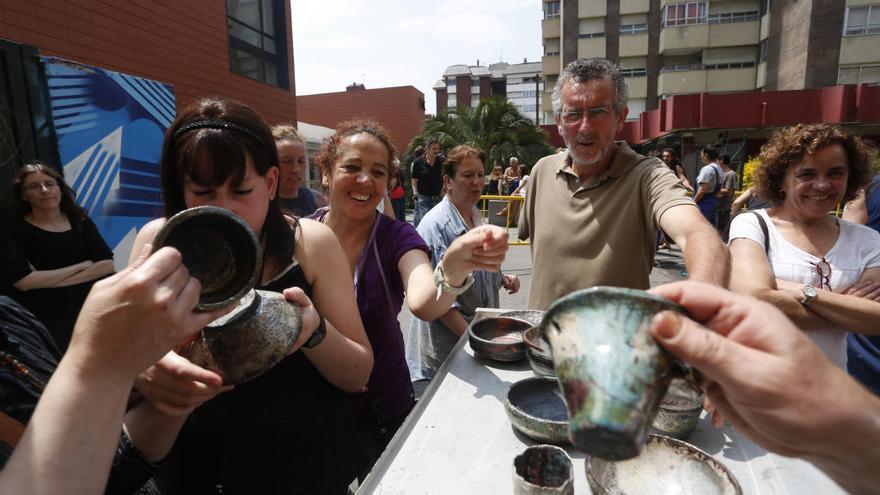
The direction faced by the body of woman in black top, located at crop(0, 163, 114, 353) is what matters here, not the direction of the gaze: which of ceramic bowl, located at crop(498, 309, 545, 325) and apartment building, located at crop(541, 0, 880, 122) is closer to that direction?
the ceramic bowl

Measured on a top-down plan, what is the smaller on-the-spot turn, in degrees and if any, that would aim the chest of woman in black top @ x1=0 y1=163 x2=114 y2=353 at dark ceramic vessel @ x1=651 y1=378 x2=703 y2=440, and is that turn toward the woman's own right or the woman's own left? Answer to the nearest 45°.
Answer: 0° — they already face it

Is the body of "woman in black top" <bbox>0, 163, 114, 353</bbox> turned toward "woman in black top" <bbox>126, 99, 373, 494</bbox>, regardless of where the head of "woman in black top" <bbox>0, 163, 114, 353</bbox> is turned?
yes

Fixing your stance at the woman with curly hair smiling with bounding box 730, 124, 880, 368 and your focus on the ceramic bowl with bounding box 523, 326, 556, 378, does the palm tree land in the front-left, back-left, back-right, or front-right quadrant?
back-right

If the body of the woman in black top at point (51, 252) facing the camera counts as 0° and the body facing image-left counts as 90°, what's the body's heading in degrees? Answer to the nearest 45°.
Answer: approximately 0°

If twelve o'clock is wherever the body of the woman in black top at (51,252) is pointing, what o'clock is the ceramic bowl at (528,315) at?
The ceramic bowl is roughly at 11 o'clock from the woman in black top.

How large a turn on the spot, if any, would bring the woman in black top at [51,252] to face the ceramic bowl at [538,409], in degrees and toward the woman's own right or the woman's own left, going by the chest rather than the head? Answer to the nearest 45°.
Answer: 0° — they already face it
